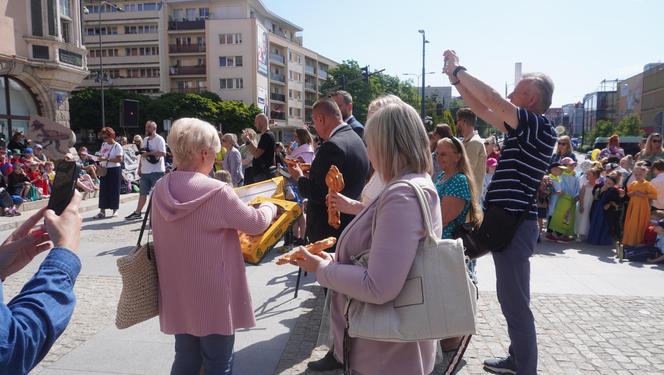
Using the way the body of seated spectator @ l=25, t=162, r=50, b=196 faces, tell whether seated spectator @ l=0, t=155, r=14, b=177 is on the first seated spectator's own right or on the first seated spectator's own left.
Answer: on the first seated spectator's own right

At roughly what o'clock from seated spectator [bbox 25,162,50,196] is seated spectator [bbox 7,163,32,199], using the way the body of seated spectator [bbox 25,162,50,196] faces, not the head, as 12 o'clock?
seated spectator [bbox 7,163,32,199] is roughly at 2 o'clock from seated spectator [bbox 25,162,50,196].

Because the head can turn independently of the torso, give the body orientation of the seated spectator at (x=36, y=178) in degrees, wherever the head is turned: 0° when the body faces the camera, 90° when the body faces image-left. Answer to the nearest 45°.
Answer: approximately 315°

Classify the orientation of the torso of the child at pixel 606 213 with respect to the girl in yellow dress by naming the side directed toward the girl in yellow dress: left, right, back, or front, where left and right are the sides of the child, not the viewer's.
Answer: left

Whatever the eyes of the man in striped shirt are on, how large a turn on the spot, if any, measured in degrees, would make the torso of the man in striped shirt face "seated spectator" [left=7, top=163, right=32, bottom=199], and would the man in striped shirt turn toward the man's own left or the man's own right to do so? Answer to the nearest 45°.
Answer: approximately 45° to the man's own right

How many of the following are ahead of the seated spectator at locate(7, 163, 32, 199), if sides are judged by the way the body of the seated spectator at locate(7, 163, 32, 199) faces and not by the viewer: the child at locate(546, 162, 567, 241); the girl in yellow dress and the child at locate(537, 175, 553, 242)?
3

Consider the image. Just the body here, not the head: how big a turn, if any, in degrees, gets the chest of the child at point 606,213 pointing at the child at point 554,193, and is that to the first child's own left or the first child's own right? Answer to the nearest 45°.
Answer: approximately 45° to the first child's own right

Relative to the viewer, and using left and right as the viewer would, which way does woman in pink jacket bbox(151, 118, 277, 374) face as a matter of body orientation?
facing away from the viewer and to the right of the viewer

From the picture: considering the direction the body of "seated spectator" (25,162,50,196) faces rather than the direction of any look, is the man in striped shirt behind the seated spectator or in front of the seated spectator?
in front

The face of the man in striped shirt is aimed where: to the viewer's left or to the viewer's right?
to the viewer's left
